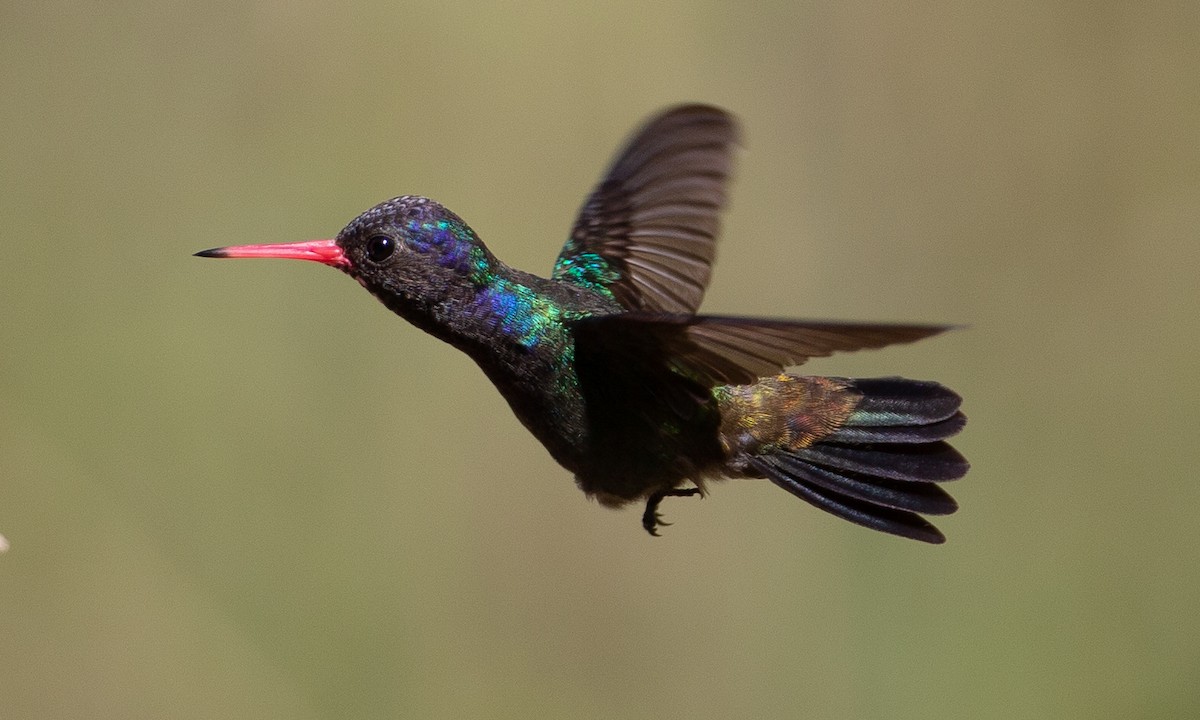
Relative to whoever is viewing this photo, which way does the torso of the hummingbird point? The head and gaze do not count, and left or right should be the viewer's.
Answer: facing to the left of the viewer
